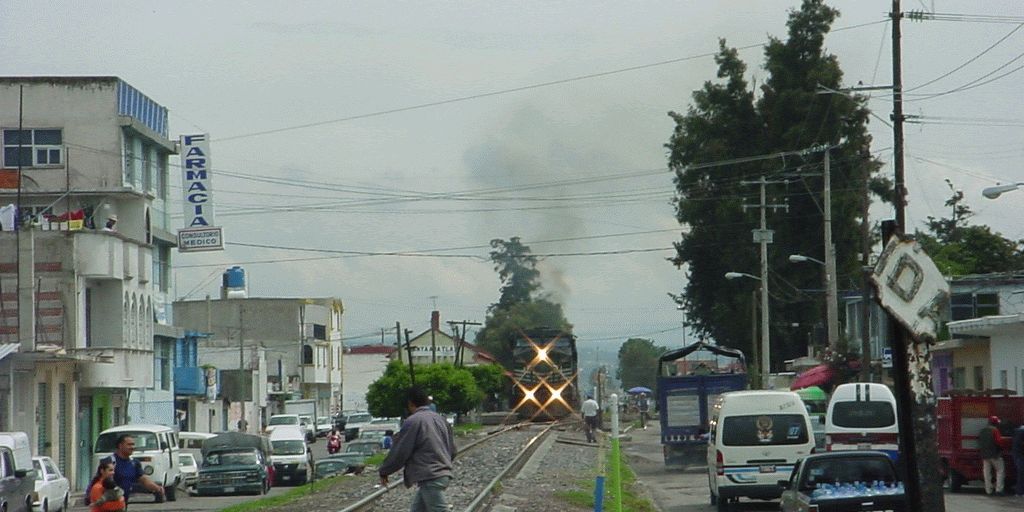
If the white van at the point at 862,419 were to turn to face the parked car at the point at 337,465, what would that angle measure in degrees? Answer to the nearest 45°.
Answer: approximately 45° to its left

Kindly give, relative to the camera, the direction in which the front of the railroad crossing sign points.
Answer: facing the viewer

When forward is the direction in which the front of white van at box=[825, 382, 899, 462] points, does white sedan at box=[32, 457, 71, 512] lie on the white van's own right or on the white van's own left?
on the white van's own left

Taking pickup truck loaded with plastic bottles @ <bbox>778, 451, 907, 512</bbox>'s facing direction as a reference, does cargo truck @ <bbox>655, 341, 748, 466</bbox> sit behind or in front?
in front

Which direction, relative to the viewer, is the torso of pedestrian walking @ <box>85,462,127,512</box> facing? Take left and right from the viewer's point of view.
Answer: facing to the right of the viewer

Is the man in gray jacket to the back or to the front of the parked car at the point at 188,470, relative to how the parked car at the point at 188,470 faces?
to the front

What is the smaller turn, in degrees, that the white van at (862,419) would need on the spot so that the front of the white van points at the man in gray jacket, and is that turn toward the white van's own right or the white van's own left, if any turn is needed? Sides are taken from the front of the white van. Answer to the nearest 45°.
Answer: approximately 180°

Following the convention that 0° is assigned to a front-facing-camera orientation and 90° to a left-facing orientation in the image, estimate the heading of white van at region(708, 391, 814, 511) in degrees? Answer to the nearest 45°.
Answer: approximately 180°

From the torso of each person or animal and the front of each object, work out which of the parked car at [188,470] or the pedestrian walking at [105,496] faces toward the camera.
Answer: the parked car

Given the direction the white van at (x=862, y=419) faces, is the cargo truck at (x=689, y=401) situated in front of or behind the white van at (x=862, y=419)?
in front

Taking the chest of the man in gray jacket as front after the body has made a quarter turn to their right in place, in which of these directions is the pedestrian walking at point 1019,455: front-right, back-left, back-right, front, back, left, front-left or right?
front

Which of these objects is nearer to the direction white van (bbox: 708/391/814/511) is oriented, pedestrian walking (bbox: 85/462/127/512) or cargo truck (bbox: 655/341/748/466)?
the cargo truck

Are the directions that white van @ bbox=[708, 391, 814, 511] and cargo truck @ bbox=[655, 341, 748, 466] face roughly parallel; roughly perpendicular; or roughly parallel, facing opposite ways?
roughly parallel
